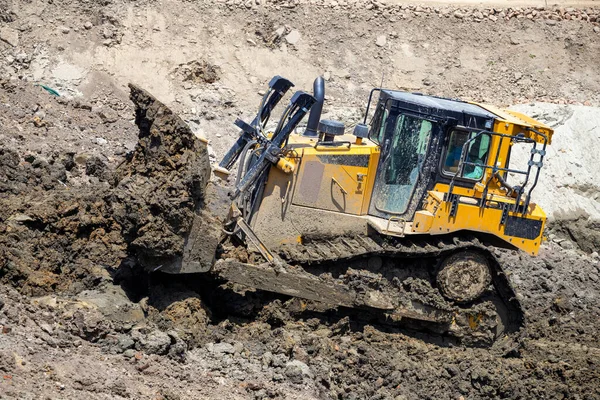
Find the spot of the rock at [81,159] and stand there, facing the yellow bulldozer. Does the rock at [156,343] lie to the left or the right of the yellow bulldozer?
right

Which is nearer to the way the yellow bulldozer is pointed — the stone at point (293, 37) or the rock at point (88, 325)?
the rock

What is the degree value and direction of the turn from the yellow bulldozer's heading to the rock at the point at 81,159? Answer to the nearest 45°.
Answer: approximately 45° to its right

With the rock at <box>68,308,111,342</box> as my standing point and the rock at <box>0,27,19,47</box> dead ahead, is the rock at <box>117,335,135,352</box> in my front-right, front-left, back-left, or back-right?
back-right

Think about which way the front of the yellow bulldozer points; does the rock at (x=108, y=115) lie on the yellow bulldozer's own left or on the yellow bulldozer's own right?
on the yellow bulldozer's own right

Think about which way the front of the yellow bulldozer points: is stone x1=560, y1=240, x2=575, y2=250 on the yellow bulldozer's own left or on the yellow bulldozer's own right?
on the yellow bulldozer's own right

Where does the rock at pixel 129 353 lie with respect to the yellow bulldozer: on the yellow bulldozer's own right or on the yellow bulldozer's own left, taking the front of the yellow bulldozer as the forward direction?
on the yellow bulldozer's own left

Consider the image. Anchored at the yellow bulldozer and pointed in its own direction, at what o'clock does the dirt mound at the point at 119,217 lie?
The dirt mound is roughly at 11 o'clock from the yellow bulldozer.

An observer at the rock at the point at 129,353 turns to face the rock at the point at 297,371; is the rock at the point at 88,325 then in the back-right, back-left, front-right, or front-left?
back-left

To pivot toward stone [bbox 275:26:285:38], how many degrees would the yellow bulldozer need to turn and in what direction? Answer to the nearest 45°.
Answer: approximately 90° to its right

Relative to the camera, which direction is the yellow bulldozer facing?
to the viewer's left
